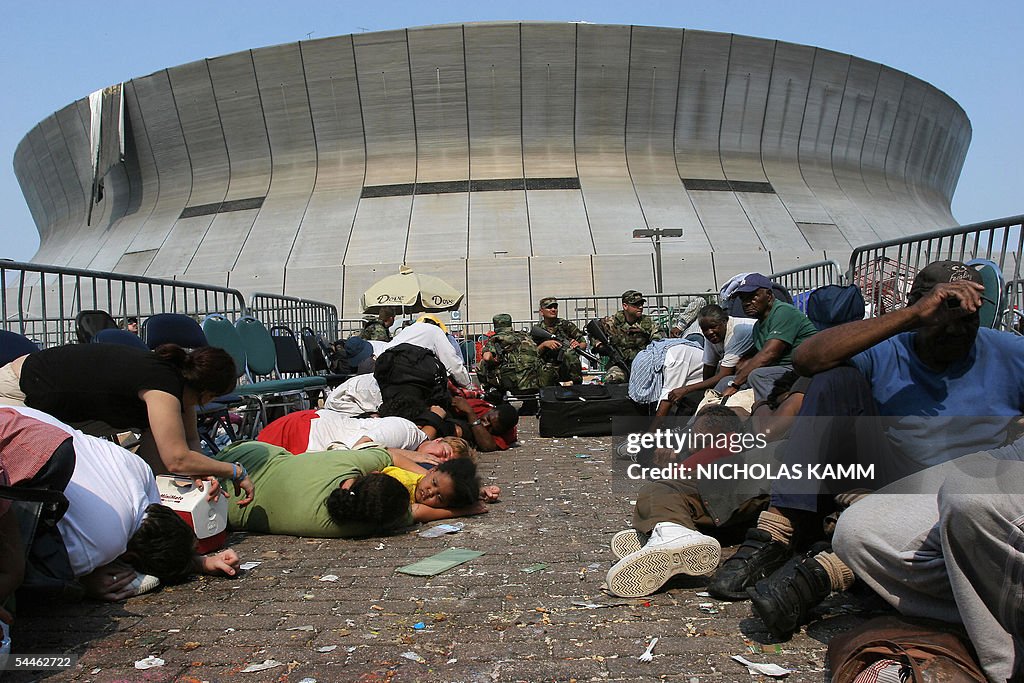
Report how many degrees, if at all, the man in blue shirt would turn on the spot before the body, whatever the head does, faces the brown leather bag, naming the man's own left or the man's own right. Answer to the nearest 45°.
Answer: approximately 45° to the man's own left

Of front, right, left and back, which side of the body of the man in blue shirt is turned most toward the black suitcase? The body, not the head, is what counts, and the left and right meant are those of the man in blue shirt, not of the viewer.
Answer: right

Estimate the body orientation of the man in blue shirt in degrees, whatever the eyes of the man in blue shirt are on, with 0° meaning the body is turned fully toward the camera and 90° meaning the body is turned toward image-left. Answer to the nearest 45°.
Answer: approximately 45°

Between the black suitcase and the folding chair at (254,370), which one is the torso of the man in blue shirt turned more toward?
the folding chair

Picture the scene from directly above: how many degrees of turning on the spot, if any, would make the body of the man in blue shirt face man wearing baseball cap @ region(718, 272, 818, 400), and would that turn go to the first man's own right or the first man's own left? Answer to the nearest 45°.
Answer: approximately 135° to the first man's own right

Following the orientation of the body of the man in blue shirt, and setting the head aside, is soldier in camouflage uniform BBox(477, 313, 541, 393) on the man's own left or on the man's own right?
on the man's own right

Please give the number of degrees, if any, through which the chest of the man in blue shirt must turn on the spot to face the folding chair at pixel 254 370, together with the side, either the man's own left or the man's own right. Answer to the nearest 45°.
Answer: approximately 90° to the man's own right
